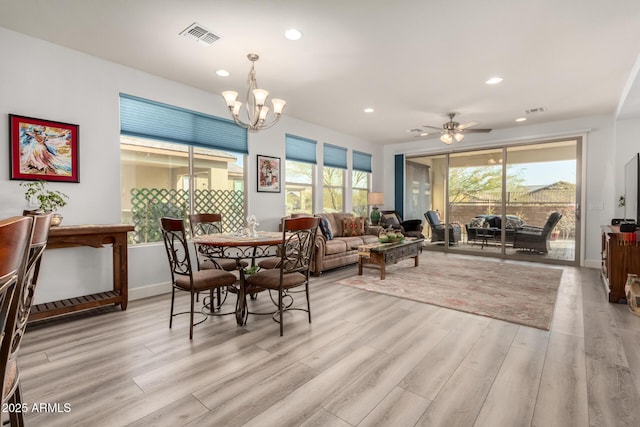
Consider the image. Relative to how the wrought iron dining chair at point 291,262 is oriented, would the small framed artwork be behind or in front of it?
in front

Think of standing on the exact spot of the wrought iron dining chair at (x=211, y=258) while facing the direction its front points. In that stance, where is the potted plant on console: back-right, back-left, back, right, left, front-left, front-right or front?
back-right

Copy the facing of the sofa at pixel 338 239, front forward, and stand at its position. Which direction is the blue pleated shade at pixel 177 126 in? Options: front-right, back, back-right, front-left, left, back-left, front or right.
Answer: right

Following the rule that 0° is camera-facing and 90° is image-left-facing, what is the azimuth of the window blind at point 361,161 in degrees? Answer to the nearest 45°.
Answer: approximately 315°

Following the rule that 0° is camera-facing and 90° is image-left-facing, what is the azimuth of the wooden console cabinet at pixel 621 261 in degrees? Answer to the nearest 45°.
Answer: approximately 90°

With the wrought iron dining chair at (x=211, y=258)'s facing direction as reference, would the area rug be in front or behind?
in front

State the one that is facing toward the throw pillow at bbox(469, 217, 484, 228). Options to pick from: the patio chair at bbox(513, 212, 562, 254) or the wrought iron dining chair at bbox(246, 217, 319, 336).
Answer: the patio chair

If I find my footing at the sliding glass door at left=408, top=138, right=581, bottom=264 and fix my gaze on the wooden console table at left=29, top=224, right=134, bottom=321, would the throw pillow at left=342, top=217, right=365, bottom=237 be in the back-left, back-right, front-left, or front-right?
front-right

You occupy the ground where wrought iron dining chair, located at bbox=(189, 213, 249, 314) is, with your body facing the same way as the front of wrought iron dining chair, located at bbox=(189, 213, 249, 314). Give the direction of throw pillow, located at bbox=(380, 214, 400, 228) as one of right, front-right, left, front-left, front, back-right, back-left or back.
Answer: left

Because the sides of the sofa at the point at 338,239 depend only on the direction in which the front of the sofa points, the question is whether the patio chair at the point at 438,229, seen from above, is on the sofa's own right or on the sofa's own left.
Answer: on the sofa's own left

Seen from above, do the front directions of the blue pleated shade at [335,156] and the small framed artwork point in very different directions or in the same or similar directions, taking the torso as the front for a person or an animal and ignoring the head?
same or similar directions

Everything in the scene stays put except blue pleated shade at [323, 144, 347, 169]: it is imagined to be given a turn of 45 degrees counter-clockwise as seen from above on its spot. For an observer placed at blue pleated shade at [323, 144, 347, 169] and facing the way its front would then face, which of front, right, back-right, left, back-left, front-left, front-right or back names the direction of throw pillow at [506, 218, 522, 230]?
front

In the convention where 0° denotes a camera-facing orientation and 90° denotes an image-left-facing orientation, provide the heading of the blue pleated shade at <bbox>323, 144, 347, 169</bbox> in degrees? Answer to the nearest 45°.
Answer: approximately 315°

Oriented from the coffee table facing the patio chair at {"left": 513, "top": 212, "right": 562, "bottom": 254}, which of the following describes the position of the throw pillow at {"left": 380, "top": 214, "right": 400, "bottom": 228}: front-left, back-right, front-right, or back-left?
front-left
